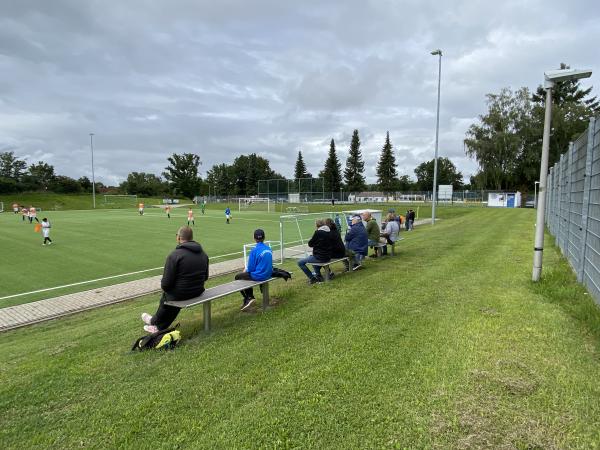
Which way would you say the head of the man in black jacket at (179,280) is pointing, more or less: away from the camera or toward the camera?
away from the camera

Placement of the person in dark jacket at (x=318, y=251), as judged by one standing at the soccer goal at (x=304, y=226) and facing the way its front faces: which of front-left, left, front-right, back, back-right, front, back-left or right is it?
back-left

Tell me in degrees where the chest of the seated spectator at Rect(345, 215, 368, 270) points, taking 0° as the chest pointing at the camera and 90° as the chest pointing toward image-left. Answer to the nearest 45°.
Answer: approximately 90°

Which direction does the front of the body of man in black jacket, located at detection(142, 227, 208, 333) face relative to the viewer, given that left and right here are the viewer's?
facing away from the viewer and to the left of the viewer

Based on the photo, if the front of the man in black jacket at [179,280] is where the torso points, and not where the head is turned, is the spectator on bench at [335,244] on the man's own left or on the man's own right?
on the man's own right

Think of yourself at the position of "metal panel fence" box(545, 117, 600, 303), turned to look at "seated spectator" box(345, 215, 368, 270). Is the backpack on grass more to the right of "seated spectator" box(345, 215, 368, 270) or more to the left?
left

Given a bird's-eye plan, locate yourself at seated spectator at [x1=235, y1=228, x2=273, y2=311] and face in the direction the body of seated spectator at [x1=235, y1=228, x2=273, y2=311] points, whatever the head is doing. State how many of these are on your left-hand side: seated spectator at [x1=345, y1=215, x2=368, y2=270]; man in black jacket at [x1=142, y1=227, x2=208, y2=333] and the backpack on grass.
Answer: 2

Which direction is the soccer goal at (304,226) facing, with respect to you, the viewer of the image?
facing away from the viewer and to the left of the viewer

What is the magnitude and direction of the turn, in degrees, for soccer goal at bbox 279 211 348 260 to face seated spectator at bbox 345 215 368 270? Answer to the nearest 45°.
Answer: approximately 135° to its left

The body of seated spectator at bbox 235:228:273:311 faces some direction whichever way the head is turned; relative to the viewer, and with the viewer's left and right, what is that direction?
facing away from the viewer and to the left of the viewer

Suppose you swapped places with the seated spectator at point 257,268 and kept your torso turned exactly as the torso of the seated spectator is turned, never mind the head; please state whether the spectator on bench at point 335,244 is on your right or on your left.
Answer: on your right

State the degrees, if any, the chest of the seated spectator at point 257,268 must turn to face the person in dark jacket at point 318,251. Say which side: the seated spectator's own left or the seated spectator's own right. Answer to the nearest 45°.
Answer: approximately 90° to the seated spectator's own right

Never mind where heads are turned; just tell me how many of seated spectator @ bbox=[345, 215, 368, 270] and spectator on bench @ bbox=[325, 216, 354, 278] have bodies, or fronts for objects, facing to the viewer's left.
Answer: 2
